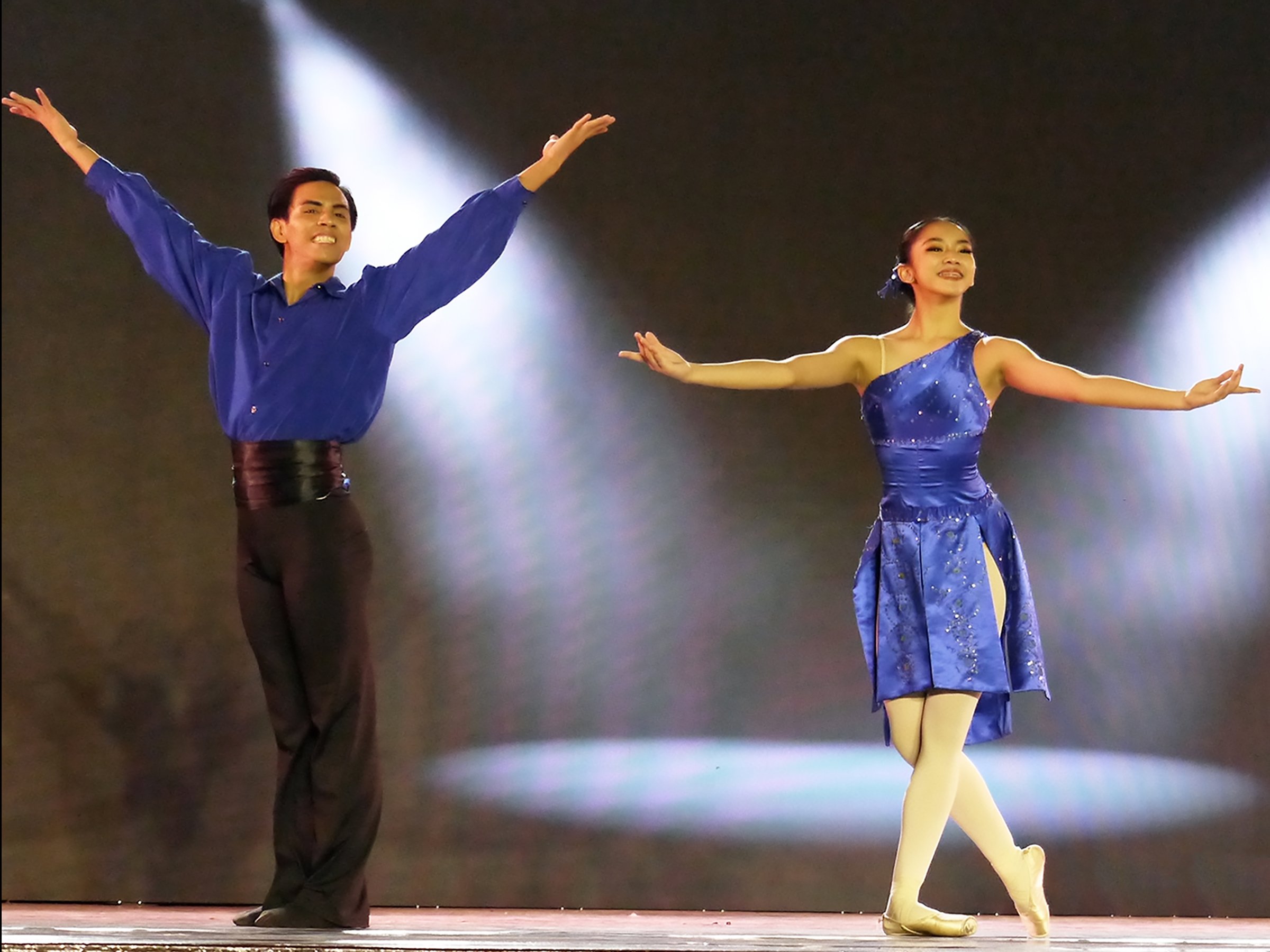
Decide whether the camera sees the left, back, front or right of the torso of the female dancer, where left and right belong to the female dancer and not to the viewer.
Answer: front

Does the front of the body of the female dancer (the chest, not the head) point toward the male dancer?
no
